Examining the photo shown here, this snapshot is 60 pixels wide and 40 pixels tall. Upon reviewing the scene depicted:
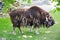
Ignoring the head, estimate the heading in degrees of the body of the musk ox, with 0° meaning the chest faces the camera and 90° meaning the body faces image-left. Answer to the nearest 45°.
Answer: approximately 270°
